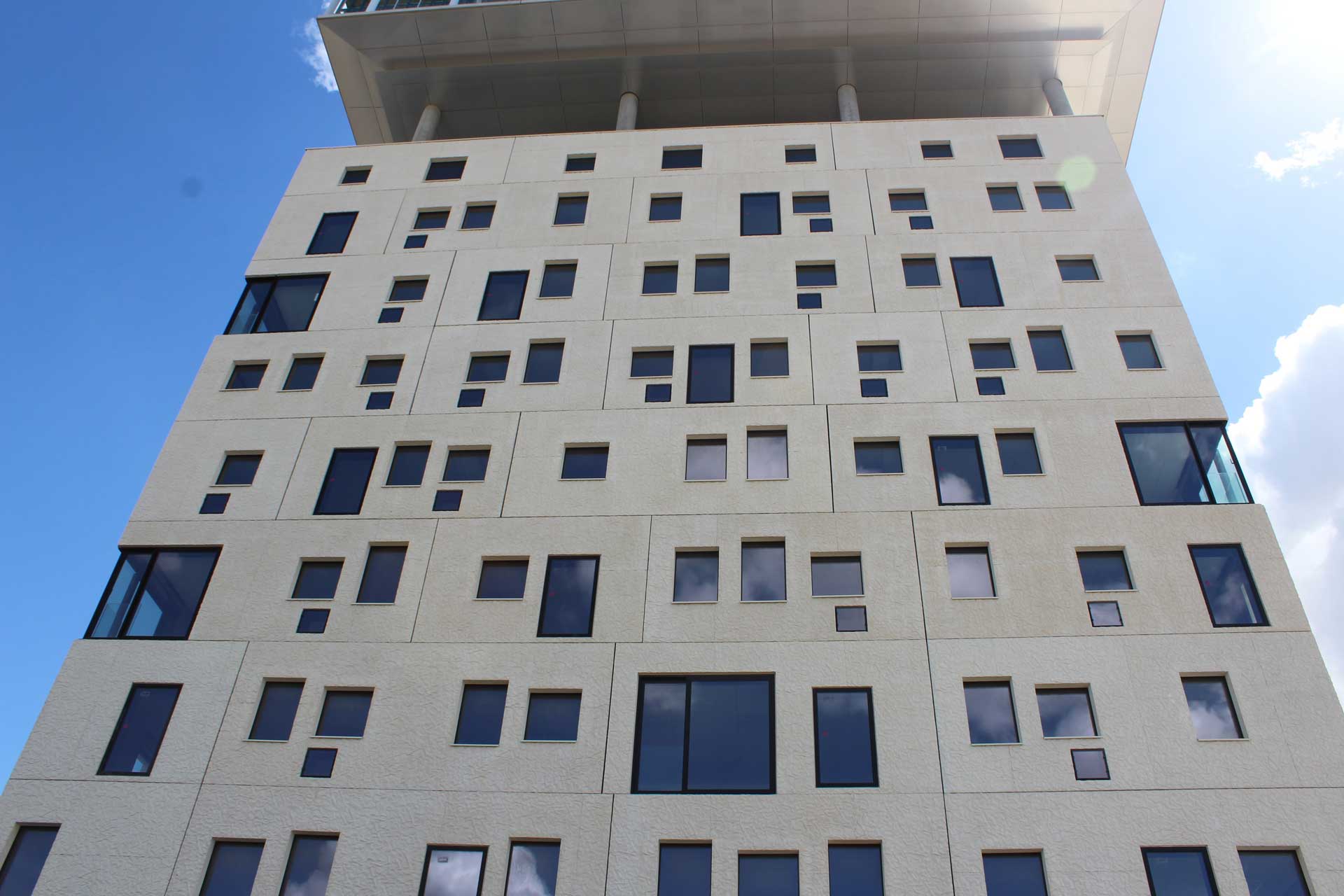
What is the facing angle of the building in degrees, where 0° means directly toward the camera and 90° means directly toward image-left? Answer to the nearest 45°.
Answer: approximately 0°
